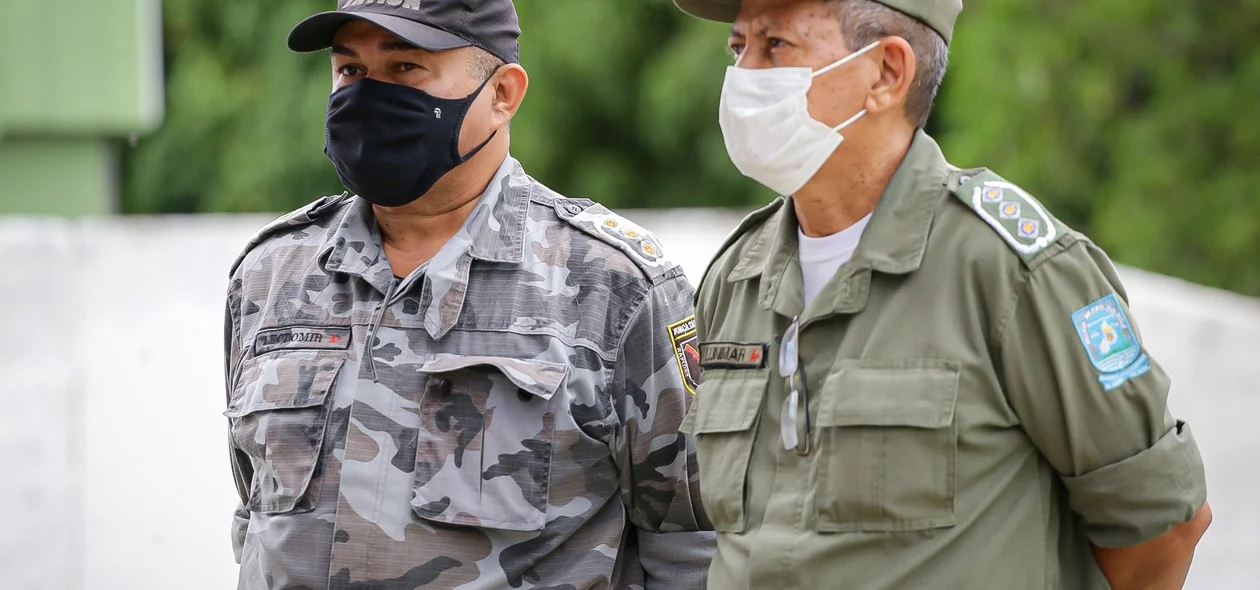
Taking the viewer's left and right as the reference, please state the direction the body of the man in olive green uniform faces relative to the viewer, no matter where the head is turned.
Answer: facing the viewer and to the left of the viewer

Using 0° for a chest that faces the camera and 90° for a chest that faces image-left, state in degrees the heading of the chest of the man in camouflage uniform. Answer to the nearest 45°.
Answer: approximately 45°

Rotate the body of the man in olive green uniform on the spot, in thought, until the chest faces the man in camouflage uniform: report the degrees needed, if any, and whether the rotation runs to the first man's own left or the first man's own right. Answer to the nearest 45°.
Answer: approximately 45° to the first man's own right

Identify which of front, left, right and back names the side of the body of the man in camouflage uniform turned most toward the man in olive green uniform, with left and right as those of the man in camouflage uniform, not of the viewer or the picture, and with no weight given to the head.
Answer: left

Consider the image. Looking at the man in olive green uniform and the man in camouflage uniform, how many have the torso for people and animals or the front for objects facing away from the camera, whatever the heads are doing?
0

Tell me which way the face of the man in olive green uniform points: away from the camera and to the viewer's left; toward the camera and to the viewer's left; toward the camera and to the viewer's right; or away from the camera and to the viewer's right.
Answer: toward the camera and to the viewer's left

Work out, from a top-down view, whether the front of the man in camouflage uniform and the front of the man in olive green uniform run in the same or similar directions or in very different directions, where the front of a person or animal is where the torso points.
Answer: same or similar directions

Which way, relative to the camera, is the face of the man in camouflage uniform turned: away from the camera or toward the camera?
toward the camera
